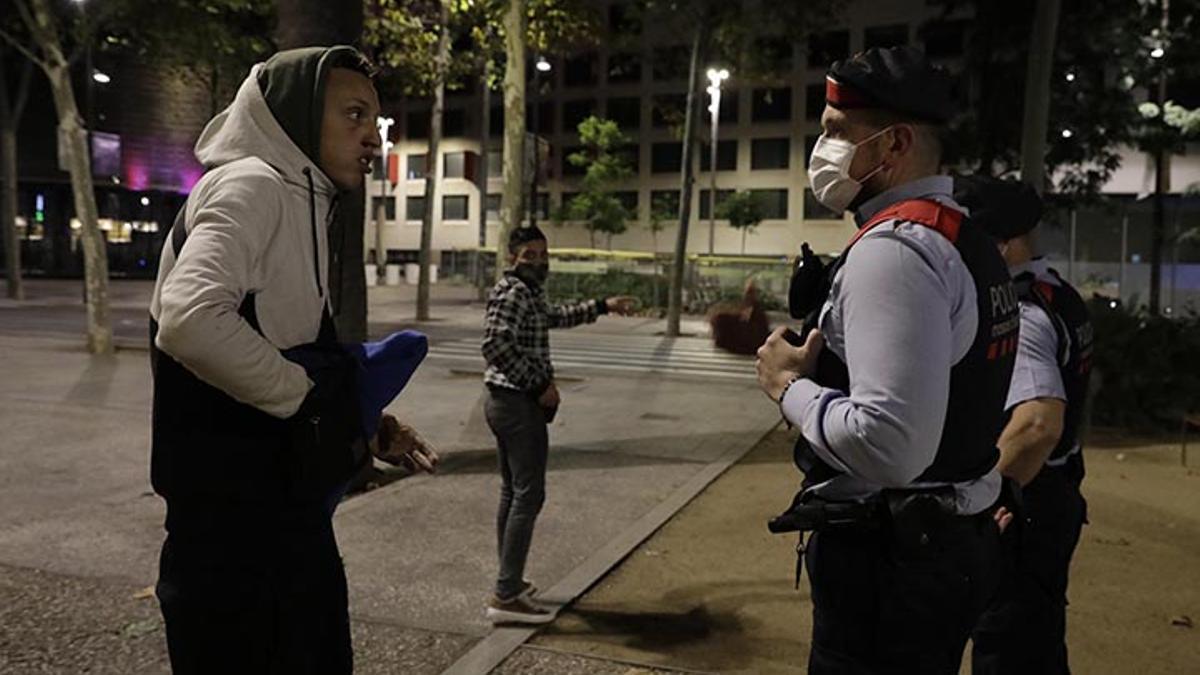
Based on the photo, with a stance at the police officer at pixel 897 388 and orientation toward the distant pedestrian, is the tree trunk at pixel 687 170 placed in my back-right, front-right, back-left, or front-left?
front-right

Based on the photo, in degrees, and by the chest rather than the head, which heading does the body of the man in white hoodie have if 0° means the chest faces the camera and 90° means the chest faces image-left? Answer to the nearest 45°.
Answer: approximately 270°

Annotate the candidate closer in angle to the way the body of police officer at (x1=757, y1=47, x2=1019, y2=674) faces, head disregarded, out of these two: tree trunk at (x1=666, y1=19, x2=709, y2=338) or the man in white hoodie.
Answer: the man in white hoodie

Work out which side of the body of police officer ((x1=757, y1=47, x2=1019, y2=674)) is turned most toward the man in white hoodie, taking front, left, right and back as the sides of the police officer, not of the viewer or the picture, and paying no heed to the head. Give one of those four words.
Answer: front

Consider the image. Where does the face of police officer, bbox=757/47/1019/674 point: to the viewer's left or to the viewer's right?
to the viewer's left

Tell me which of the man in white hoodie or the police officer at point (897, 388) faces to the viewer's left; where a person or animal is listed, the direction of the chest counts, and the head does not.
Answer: the police officer

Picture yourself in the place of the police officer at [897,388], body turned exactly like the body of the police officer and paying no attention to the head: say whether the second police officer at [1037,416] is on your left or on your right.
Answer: on your right

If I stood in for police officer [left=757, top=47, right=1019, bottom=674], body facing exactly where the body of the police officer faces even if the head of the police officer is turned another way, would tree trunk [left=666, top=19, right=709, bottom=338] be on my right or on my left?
on my right

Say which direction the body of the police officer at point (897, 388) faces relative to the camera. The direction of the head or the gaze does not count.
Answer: to the viewer's left

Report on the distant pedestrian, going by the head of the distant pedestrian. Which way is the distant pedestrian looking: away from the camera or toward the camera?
toward the camera
